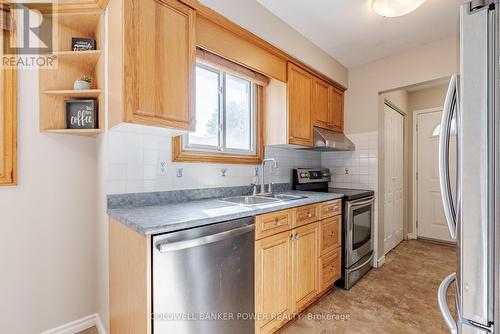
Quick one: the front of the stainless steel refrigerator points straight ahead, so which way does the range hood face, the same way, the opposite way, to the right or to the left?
the opposite way

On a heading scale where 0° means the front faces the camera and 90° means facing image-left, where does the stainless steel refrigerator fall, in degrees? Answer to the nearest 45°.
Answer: approximately 90°

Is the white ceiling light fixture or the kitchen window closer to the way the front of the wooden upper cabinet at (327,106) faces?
the white ceiling light fixture

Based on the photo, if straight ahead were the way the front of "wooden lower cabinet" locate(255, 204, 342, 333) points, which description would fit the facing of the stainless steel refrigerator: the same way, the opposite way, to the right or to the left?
the opposite way

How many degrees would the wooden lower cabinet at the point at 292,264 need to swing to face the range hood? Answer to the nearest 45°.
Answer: approximately 135° to its left

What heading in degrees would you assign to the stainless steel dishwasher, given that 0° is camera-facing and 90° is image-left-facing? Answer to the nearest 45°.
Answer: approximately 315°

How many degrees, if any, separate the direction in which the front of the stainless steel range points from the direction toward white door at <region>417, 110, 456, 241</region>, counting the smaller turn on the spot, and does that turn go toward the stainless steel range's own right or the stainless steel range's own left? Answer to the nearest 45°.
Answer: approximately 90° to the stainless steel range's own left

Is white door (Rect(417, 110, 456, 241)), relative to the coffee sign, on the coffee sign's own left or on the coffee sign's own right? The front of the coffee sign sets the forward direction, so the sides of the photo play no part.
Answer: on the coffee sign's own left
